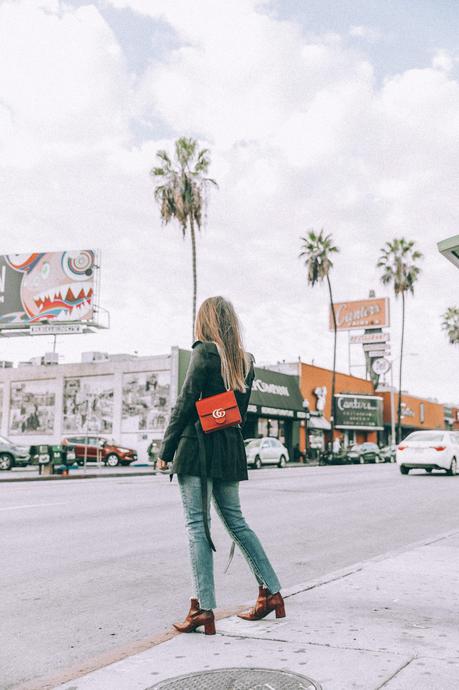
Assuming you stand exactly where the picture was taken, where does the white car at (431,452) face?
facing away from the viewer and to the right of the viewer

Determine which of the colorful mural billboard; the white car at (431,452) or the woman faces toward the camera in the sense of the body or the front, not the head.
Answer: the colorful mural billboard

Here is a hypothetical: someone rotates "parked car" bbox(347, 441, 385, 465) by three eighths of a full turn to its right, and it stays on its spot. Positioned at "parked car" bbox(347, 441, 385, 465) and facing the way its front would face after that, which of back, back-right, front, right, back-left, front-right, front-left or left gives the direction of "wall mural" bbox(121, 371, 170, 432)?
back-left

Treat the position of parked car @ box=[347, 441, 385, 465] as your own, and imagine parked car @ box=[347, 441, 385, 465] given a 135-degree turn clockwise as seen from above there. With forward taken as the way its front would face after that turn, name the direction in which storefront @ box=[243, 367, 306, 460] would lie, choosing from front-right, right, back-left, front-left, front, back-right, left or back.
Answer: left

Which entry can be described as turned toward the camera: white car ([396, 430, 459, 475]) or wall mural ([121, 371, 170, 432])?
the wall mural

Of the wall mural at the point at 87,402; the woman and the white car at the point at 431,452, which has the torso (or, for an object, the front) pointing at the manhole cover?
the wall mural

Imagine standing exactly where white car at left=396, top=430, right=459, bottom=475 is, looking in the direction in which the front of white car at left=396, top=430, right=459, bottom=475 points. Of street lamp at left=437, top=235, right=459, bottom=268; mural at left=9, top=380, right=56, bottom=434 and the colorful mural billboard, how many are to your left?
2

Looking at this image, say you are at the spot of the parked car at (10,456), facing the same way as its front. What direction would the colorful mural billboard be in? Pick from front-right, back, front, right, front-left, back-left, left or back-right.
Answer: back-left

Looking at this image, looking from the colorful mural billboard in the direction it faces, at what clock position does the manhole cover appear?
The manhole cover is roughly at 12 o'clock from the colorful mural billboard.

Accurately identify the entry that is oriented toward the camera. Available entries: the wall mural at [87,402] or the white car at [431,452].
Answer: the wall mural

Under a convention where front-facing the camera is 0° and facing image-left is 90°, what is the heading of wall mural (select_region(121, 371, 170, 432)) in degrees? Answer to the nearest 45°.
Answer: approximately 0°

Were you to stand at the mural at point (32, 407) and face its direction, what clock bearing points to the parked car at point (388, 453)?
The parked car is roughly at 9 o'clock from the mural.

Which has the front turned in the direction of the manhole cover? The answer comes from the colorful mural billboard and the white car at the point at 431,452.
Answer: the colorful mural billboard

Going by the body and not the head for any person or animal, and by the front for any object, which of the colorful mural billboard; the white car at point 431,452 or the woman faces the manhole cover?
the colorful mural billboard

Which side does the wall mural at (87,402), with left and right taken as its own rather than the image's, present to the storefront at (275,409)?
left

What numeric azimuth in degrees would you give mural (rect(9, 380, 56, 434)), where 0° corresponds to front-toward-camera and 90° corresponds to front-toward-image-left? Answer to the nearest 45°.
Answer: approximately 0°
